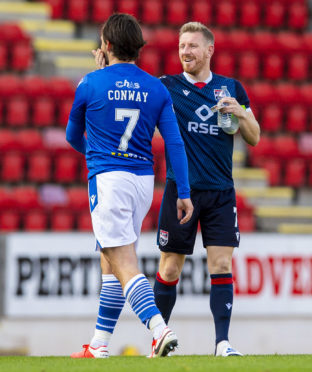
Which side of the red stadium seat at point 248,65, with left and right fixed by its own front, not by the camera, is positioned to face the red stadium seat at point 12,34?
right

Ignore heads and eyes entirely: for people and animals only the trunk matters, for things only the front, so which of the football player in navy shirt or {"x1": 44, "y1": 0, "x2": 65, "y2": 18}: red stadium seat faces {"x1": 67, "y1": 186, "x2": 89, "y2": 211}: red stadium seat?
{"x1": 44, "y1": 0, "x2": 65, "y2": 18}: red stadium seat

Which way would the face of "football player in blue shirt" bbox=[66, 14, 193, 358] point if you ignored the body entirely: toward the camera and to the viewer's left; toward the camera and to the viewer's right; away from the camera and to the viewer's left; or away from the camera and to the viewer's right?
away from the camera and to the viewer's left

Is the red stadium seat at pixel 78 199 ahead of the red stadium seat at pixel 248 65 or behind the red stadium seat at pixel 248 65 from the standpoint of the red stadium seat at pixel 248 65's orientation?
ahead

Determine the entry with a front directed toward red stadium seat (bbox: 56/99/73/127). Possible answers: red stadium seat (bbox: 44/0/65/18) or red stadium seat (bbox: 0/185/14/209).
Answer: red stadium seat (bbox: 44/0/65/18)

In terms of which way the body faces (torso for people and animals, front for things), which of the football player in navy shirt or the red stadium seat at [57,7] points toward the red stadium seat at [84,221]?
the red stadium seat at [57,7]

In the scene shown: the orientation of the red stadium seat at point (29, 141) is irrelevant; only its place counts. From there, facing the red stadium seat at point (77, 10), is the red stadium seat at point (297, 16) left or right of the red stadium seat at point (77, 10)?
right

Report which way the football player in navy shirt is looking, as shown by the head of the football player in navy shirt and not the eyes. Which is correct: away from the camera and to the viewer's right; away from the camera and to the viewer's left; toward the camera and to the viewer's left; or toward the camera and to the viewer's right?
toward the camera and to the viewer's left

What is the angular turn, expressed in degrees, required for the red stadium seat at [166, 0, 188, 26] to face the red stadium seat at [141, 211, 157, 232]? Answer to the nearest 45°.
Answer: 0° — it already faces it

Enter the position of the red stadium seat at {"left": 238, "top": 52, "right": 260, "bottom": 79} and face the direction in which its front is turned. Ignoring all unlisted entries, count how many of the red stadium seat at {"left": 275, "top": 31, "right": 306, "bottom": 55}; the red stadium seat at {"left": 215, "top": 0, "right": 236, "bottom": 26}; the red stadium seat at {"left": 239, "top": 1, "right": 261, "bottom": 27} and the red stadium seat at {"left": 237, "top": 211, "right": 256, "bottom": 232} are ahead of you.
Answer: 1

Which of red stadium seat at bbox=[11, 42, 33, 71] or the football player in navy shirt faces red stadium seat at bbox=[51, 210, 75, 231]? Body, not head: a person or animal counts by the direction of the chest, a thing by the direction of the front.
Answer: red stadium seat at bbox=[11, 42, 33, 71]

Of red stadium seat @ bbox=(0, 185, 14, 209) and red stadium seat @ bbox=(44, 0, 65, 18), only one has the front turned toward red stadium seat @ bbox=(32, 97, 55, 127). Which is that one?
red stadium seat @ bbox=(44, 0, 65, 18)
